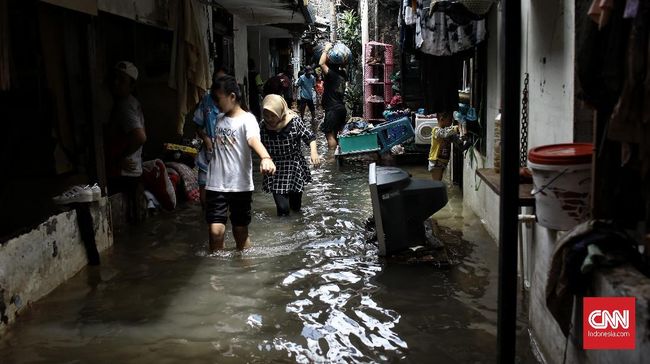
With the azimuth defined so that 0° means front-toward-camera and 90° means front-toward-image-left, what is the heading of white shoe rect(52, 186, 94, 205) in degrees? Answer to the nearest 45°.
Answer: approximately 90°

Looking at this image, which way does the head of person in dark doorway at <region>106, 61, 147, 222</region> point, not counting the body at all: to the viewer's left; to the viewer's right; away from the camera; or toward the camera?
to the viewer's right

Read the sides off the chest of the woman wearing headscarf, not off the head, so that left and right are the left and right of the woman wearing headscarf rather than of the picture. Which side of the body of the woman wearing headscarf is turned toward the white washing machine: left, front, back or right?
back

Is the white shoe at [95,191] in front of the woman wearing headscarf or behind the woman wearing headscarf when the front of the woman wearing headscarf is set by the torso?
in front

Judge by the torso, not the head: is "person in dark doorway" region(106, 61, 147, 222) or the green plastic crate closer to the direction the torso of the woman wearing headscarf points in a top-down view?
the person in dark doorway

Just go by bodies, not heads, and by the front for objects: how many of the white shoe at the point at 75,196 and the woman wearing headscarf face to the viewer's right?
0

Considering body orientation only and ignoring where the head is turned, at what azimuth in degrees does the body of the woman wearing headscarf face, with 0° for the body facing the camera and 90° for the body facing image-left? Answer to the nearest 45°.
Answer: approximately 45°

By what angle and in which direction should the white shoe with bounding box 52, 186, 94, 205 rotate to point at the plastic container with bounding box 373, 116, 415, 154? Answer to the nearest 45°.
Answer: approximately 135° to its right

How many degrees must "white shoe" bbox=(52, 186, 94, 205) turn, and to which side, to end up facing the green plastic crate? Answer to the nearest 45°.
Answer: approximately 135° to its right

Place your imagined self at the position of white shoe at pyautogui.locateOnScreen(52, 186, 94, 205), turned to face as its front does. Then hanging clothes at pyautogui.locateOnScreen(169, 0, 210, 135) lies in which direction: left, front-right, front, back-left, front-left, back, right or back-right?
back-right

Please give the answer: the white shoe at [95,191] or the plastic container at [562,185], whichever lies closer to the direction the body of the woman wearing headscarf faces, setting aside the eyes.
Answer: the white shoe
